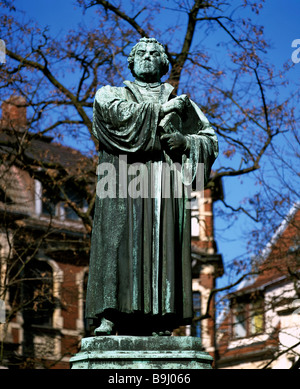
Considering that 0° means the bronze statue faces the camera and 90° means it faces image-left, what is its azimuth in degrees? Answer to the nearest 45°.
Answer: approximately 0°
